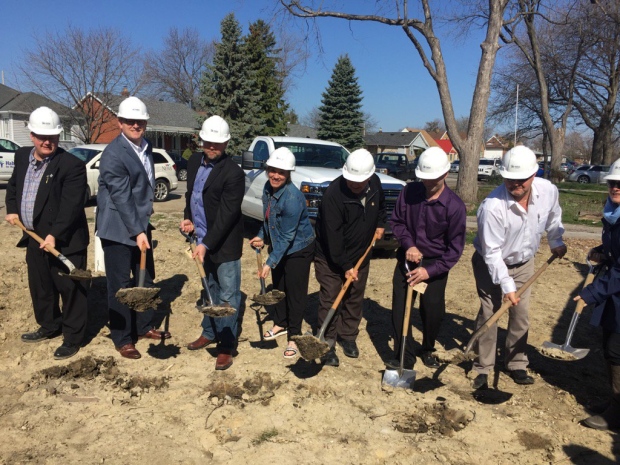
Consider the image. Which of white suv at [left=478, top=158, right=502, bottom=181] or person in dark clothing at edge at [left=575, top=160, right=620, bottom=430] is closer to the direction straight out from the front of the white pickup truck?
the person in dark clothing at edge

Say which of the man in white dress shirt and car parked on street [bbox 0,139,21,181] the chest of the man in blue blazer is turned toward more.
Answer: the man in white dress shirt

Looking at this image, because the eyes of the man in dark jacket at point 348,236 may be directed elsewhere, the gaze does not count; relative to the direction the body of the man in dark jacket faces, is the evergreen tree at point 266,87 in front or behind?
behind

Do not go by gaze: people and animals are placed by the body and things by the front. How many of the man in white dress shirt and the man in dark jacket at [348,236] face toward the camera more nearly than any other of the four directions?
2

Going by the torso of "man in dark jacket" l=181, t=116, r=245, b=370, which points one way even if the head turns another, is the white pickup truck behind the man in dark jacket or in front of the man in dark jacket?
behind

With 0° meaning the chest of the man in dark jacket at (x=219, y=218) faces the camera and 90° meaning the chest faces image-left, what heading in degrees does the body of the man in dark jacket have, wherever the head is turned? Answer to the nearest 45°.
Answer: approximately 45°

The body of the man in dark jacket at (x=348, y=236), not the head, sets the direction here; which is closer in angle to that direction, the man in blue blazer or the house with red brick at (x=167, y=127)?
the man in blue blazer

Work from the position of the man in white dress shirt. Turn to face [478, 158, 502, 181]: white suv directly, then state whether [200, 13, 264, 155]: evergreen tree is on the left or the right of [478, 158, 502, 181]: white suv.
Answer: left

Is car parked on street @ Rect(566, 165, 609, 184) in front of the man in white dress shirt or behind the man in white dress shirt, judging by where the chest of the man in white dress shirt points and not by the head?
behind

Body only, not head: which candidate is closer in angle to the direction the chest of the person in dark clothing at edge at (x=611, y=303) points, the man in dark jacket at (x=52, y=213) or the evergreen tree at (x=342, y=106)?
the man in dark jacket
